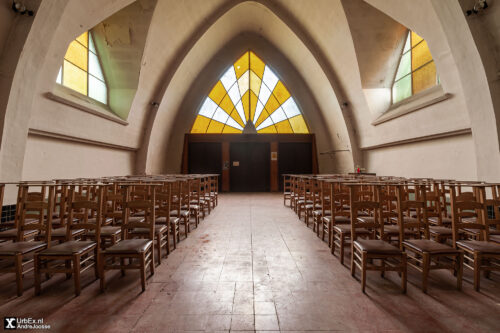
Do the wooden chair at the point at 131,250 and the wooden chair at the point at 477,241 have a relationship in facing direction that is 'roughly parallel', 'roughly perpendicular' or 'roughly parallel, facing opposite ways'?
roughly parallel

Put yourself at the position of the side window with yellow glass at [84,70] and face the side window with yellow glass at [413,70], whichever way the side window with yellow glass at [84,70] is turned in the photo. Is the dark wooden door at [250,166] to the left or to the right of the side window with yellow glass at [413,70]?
left
